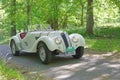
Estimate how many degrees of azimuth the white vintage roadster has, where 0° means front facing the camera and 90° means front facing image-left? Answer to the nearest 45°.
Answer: approximately 315°
